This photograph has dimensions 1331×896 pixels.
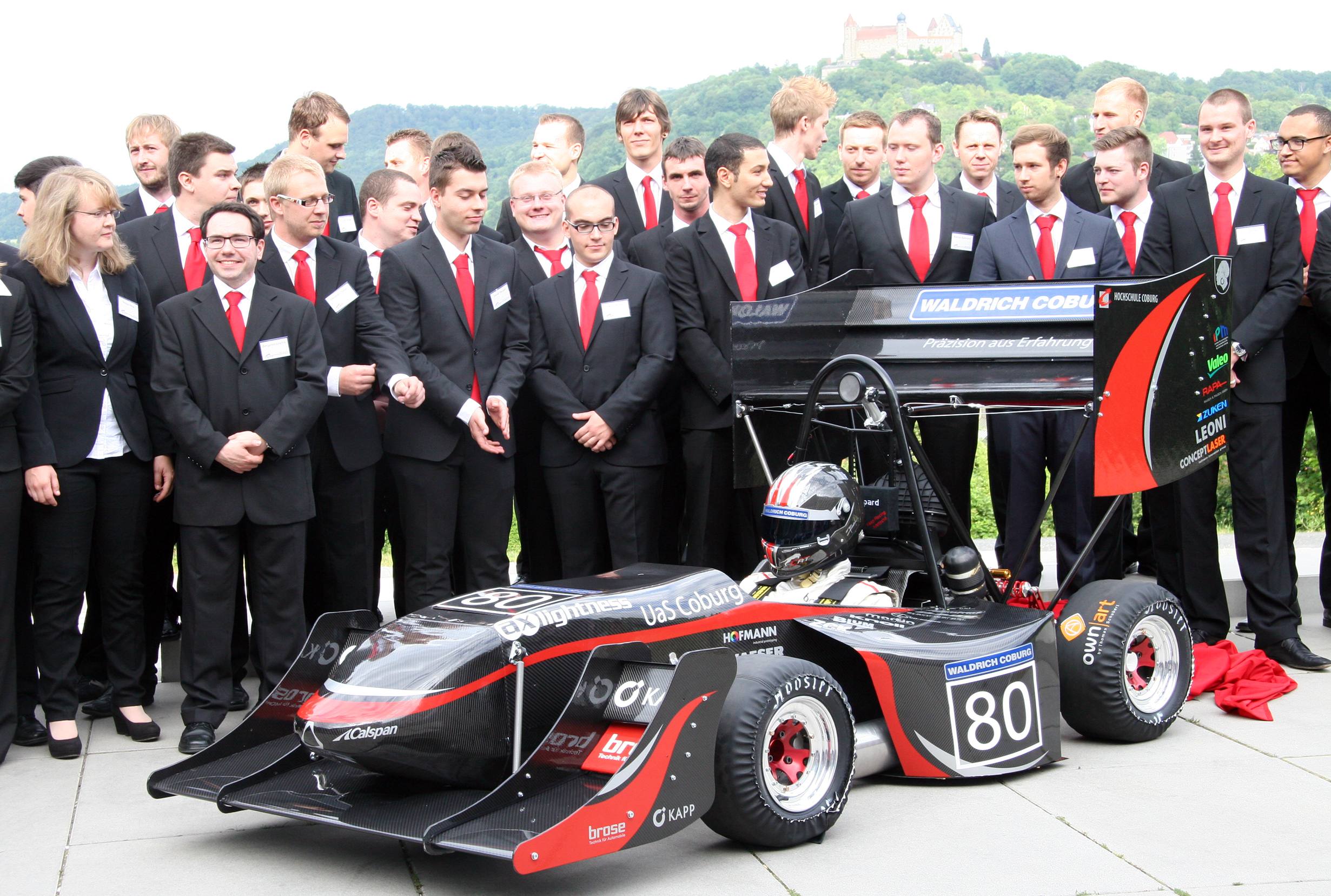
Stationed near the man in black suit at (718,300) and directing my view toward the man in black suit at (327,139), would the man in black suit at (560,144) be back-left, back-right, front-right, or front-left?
front-right

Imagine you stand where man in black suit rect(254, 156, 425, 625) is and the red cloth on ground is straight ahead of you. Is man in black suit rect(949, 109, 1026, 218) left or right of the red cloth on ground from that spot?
left

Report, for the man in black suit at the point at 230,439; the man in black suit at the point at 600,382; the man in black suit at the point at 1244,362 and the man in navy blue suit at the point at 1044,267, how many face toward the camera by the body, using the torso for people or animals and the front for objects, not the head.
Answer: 4

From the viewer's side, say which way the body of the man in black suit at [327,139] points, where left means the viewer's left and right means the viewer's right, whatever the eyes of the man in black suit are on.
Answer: facing the viewer and to the right of the viewer

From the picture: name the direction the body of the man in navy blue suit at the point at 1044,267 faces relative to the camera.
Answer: toward the camera

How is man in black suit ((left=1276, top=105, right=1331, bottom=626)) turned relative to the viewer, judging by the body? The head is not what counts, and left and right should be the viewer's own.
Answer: facing the viewer and to the left of the viewer

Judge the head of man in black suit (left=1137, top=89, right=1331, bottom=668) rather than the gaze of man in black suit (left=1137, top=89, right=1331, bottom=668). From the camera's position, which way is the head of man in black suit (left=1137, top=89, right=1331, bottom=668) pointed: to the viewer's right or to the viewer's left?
to the viewer's left

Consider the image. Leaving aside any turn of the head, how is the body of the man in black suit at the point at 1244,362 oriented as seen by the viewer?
toward the camera

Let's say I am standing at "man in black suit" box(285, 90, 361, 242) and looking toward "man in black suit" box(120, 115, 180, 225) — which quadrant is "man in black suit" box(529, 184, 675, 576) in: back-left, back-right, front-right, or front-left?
back-left
